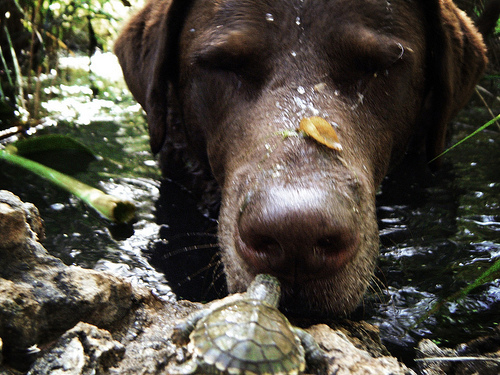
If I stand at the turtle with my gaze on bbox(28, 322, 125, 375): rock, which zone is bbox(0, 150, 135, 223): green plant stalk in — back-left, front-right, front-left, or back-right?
front-right

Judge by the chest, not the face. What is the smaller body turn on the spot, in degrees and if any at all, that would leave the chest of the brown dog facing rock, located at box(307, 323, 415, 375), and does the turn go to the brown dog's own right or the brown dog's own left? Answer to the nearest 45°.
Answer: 0° — it already faces it

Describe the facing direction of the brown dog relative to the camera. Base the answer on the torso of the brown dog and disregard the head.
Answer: toward the camera

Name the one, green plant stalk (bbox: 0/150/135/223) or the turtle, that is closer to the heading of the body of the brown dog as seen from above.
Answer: the turtle

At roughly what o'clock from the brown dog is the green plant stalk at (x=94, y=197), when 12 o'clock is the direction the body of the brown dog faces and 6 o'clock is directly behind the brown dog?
The green plant stalk is roughly at 3 o'clock from the brown dog.

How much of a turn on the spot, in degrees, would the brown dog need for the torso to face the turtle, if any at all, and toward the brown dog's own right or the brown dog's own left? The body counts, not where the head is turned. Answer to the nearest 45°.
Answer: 0° — it already faces it

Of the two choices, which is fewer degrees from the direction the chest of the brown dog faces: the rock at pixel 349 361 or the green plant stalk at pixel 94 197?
the rock
